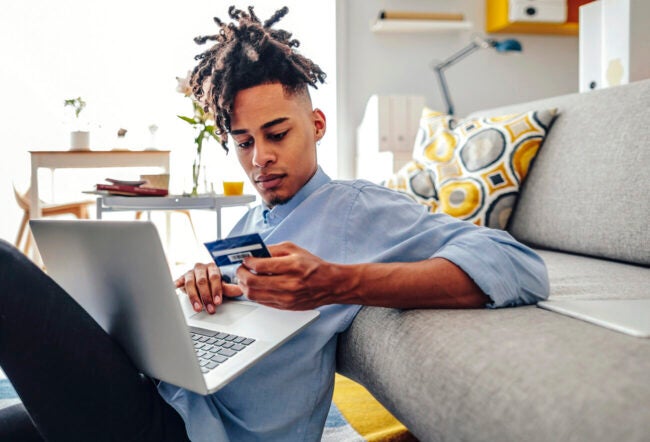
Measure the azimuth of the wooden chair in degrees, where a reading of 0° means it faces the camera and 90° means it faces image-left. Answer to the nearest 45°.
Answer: approximately 270°

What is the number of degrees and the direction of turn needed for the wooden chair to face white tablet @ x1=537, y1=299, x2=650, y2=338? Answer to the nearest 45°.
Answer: approximately 90° to its right

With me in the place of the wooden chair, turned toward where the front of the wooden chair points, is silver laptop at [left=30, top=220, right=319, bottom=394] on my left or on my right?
on my right

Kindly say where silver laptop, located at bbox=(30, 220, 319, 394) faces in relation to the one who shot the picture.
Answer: facing away from the viewer and to the right of the viewer

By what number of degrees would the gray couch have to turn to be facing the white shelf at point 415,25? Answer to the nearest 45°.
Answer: approximately 135° to its right

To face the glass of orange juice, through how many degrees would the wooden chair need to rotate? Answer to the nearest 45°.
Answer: approximately 45° to its right

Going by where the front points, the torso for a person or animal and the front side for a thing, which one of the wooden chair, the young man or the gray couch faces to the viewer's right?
the wooden chair

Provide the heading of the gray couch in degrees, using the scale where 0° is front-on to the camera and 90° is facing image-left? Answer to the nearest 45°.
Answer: approximately 45°

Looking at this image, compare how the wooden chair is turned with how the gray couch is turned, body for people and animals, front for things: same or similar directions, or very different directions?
very different directions

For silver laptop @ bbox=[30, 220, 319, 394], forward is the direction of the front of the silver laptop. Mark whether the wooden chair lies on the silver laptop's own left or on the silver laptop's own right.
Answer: on the silver laptop's own left
